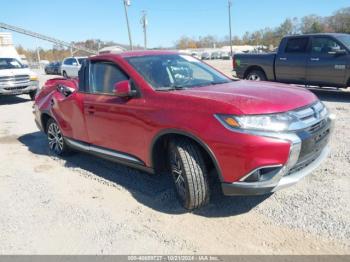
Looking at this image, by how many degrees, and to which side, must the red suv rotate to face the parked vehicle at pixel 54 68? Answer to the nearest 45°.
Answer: approximately 135° to its left

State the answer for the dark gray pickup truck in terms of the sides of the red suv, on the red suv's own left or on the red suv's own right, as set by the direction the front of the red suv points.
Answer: on the red suv's own left

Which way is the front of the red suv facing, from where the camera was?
facing the viewer and to the right of the viewer

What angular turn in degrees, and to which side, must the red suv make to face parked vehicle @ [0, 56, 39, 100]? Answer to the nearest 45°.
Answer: approximately 180°

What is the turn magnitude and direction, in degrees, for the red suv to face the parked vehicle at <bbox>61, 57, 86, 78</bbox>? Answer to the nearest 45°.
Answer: approximately 135° to its left

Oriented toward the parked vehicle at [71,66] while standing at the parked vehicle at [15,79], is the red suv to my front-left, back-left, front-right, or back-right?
back-right
